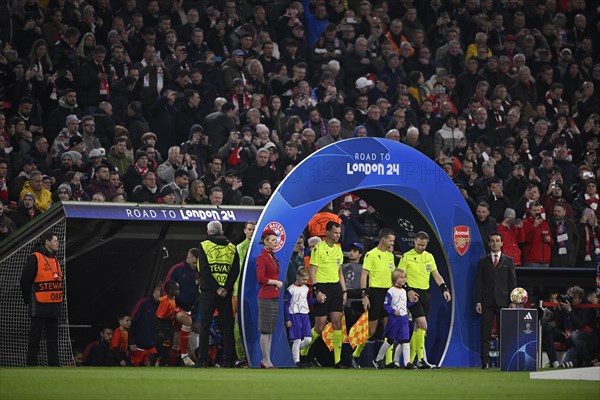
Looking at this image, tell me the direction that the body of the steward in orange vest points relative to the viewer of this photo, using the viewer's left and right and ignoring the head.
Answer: facing the viewer and to the right of the viewer

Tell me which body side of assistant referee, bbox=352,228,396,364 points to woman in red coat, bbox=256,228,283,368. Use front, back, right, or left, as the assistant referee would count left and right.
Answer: right

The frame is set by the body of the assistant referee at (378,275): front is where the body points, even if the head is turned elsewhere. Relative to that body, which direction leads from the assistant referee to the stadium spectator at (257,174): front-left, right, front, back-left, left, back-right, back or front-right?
back

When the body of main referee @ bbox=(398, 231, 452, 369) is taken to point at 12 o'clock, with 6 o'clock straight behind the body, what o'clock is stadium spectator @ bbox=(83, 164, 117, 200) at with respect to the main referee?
The stadium spectator is roughly at 5 o'clock from the main referee.

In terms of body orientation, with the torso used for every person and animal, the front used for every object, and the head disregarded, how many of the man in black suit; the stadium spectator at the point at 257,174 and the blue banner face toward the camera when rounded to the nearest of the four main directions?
3

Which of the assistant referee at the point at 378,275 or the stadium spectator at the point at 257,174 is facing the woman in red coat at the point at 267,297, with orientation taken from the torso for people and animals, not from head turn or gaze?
the stadium spectator

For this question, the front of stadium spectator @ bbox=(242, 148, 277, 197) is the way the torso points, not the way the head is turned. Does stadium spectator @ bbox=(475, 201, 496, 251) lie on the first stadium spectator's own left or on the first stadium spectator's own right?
on the first stadium spectator's own left

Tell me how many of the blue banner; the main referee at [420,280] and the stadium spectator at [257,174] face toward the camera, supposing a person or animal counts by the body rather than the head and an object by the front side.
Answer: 3

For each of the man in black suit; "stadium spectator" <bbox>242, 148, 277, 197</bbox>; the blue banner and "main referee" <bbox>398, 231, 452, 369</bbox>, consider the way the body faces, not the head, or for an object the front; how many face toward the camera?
4

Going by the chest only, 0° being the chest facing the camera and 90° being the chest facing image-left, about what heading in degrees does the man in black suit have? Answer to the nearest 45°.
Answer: approximately 0°

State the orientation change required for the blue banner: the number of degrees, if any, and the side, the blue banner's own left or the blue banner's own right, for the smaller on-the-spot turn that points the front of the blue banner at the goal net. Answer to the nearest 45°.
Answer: approximately 90° to the blue banner's own right

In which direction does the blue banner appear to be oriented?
toward the camera

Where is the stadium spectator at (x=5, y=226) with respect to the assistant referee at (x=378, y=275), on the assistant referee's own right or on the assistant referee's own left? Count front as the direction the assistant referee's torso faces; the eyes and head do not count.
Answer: on the assistant referee's own right
